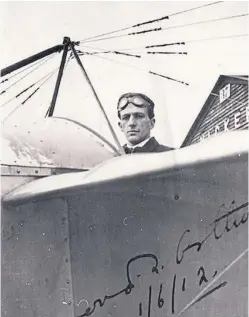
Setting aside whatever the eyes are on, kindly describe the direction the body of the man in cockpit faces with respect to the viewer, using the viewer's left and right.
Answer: facing the viewer and to the left of the viewer

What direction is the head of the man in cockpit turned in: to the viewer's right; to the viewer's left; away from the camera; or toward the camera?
toward the camera

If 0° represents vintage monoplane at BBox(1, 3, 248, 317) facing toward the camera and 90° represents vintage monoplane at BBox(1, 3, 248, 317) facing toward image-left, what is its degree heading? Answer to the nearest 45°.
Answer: approximately 90°
